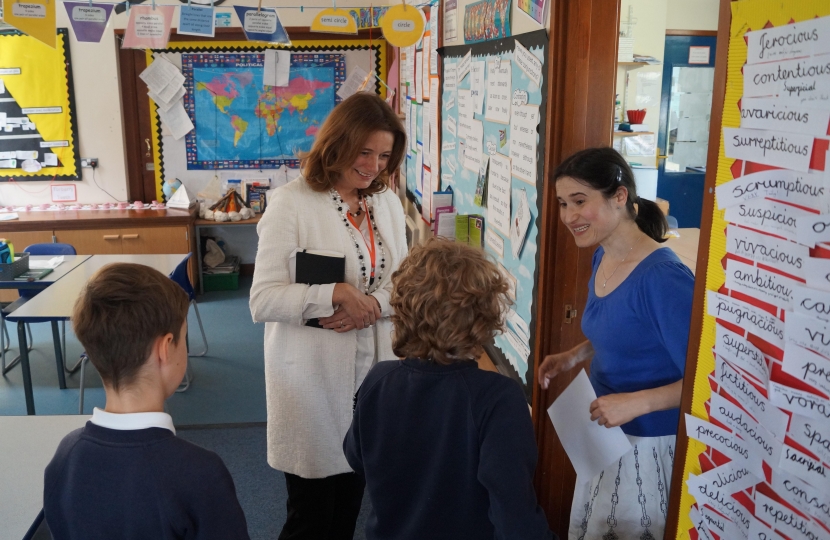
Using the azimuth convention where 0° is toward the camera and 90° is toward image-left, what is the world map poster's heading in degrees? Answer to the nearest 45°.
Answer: approximately 0°

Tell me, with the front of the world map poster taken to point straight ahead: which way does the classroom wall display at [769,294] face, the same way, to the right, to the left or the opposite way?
to the right

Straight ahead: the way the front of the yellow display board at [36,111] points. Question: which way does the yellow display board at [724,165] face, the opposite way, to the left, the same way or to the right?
to the right

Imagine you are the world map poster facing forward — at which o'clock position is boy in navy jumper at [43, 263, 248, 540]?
The boy in navy jumper is roughly at 12 o'clock from the world map poster.

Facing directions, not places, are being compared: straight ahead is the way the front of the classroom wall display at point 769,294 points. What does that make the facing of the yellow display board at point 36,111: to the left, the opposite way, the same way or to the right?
to the left

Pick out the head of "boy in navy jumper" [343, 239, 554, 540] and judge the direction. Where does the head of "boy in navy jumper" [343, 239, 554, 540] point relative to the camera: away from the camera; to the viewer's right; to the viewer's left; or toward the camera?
away from the camera

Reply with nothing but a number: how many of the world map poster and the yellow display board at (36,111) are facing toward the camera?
2

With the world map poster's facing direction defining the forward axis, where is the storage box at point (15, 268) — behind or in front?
in front

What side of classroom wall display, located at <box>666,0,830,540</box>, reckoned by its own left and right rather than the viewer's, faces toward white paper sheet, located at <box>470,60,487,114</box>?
right

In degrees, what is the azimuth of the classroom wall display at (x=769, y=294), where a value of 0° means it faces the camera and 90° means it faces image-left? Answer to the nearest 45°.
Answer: approximately 45°

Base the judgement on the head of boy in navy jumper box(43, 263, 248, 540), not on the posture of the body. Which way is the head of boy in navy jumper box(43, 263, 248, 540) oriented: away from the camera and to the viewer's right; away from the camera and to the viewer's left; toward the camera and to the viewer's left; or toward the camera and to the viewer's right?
away from the camera and to the viewer's right

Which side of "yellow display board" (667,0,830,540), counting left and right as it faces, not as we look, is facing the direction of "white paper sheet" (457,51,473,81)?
right

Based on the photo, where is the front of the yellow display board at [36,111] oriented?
toward the camera

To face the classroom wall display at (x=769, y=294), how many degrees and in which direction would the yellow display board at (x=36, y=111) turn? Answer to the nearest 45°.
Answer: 0° — it already faces it

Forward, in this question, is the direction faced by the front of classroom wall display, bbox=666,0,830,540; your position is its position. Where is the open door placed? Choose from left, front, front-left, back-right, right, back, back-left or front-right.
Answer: back-right
